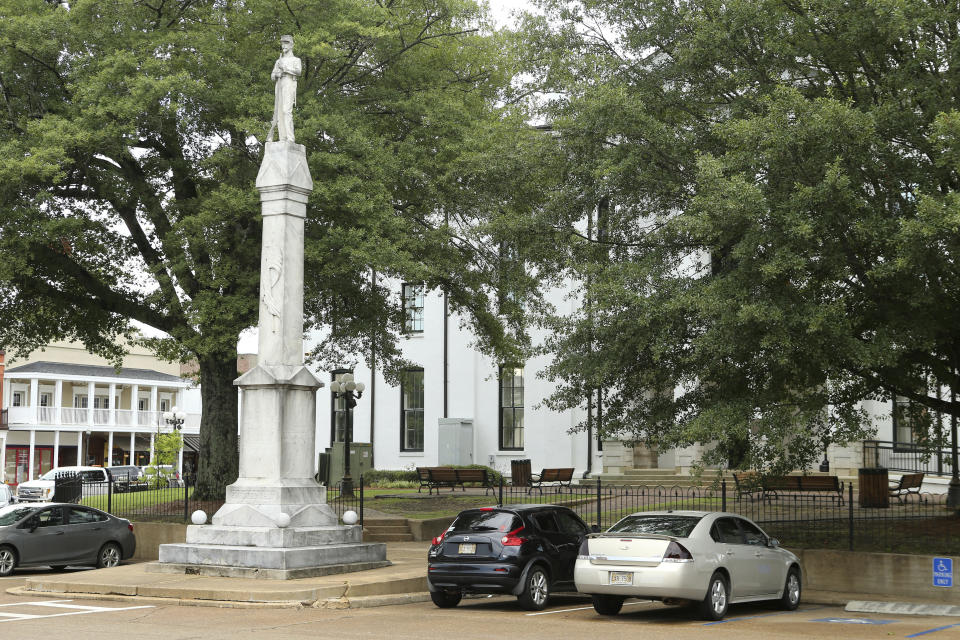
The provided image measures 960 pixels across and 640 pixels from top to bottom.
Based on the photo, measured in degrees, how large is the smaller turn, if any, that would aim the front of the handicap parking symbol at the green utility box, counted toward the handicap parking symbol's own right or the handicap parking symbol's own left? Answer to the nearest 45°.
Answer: approximately 135° to the handicap parking symbol's own right

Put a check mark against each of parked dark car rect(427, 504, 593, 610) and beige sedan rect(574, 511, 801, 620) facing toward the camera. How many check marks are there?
0

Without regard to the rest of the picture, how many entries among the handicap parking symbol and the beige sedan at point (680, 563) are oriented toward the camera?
1

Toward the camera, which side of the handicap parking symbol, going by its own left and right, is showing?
front

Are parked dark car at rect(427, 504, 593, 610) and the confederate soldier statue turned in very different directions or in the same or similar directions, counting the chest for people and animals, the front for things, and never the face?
very different directions

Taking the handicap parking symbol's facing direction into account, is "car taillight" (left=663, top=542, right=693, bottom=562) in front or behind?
in front

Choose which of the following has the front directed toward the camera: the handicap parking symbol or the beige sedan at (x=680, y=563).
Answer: the handicap parking symbol

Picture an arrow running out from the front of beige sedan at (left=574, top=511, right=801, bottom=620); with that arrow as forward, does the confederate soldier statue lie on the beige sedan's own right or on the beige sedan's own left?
on the beige sedan's own left

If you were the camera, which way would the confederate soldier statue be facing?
facing the viewer and to the left of the viewer

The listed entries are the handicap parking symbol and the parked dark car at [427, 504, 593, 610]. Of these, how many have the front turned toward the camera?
1

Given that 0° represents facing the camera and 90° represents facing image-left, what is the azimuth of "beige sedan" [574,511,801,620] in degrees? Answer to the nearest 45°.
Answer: approximately 225°

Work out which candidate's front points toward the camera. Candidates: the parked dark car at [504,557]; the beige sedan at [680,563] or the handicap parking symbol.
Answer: the handicap parking symbol

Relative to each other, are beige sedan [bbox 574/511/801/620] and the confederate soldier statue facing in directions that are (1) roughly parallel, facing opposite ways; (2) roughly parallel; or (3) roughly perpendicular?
roughly parallel, facing opposite ways
